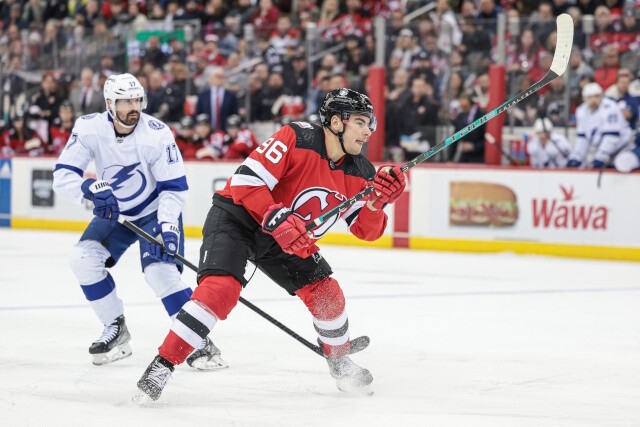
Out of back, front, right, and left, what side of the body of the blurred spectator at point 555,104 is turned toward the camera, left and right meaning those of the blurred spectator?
front

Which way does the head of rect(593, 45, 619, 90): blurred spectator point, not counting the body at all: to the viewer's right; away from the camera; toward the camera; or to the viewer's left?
toward the camera

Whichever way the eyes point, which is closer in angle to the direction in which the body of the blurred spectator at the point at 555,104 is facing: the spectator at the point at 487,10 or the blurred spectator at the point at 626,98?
the blurred spectator

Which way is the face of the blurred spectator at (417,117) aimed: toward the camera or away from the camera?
toward the camera

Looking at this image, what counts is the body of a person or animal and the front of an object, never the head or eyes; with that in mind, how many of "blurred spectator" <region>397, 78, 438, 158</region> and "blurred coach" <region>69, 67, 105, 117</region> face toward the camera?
2

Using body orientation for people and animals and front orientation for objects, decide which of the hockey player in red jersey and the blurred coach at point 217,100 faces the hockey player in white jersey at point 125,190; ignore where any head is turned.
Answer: the blurred coach

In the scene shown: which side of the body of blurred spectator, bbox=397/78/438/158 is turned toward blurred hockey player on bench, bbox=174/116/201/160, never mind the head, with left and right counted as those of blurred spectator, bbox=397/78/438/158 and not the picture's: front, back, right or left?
right

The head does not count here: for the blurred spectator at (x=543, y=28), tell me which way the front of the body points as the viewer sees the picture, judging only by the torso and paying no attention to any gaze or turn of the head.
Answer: toward the camera

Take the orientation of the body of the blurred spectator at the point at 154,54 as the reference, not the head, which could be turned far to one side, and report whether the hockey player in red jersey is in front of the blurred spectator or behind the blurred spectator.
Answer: in front

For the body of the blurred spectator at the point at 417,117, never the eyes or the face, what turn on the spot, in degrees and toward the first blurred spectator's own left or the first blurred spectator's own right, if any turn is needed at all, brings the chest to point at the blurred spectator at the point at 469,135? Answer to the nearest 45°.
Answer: approximately 90° to the first blurred spectator's own left

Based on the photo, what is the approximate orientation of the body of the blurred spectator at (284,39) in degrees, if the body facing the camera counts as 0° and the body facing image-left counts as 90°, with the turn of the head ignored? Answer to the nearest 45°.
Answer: approximately 0°

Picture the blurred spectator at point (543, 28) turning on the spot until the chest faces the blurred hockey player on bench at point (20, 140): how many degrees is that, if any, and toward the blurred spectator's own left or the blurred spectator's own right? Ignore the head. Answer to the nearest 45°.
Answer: approximately 90° to the blurred spectator's own right

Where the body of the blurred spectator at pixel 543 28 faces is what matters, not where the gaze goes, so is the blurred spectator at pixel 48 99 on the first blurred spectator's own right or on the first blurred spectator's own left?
on the first blurred spectator's own right

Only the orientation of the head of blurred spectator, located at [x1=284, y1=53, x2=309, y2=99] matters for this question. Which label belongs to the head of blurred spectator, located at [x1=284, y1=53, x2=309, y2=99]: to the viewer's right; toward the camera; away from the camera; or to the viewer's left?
toward the camera

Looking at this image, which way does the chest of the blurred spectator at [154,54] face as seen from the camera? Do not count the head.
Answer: toward the camera
